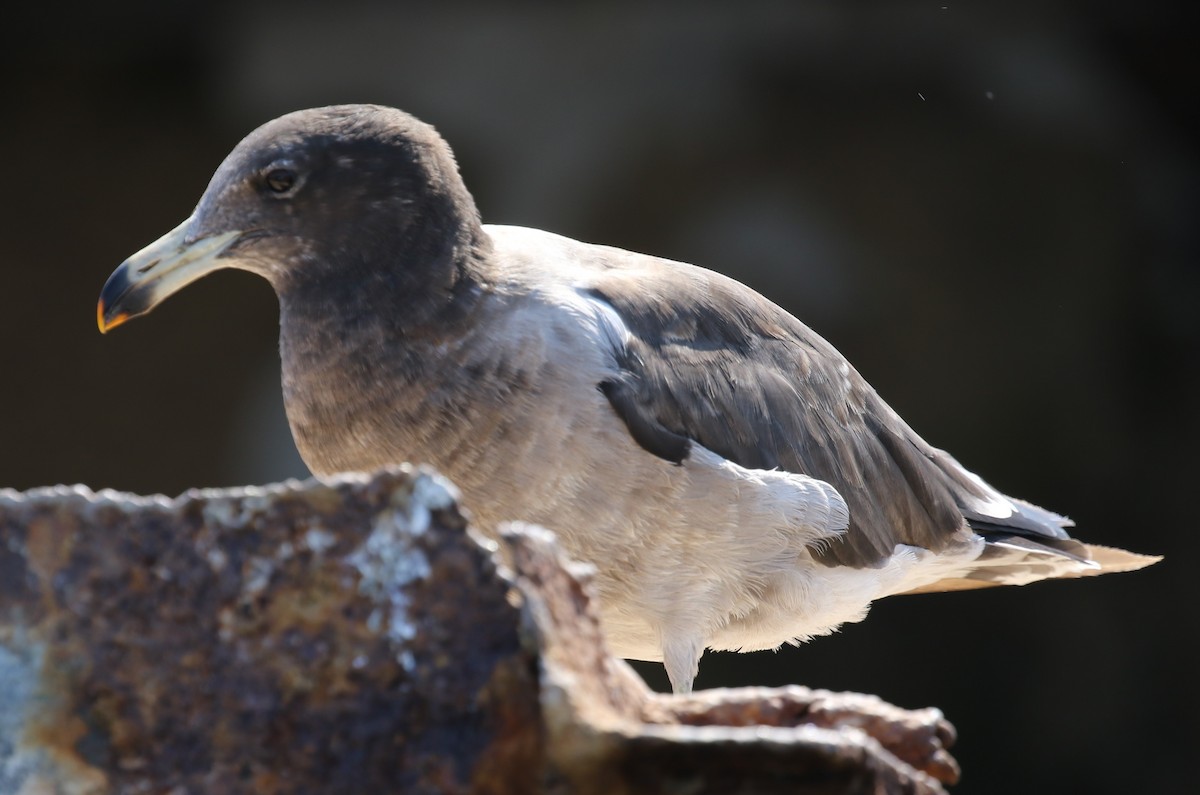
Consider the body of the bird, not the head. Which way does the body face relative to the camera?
to the viewer's left
